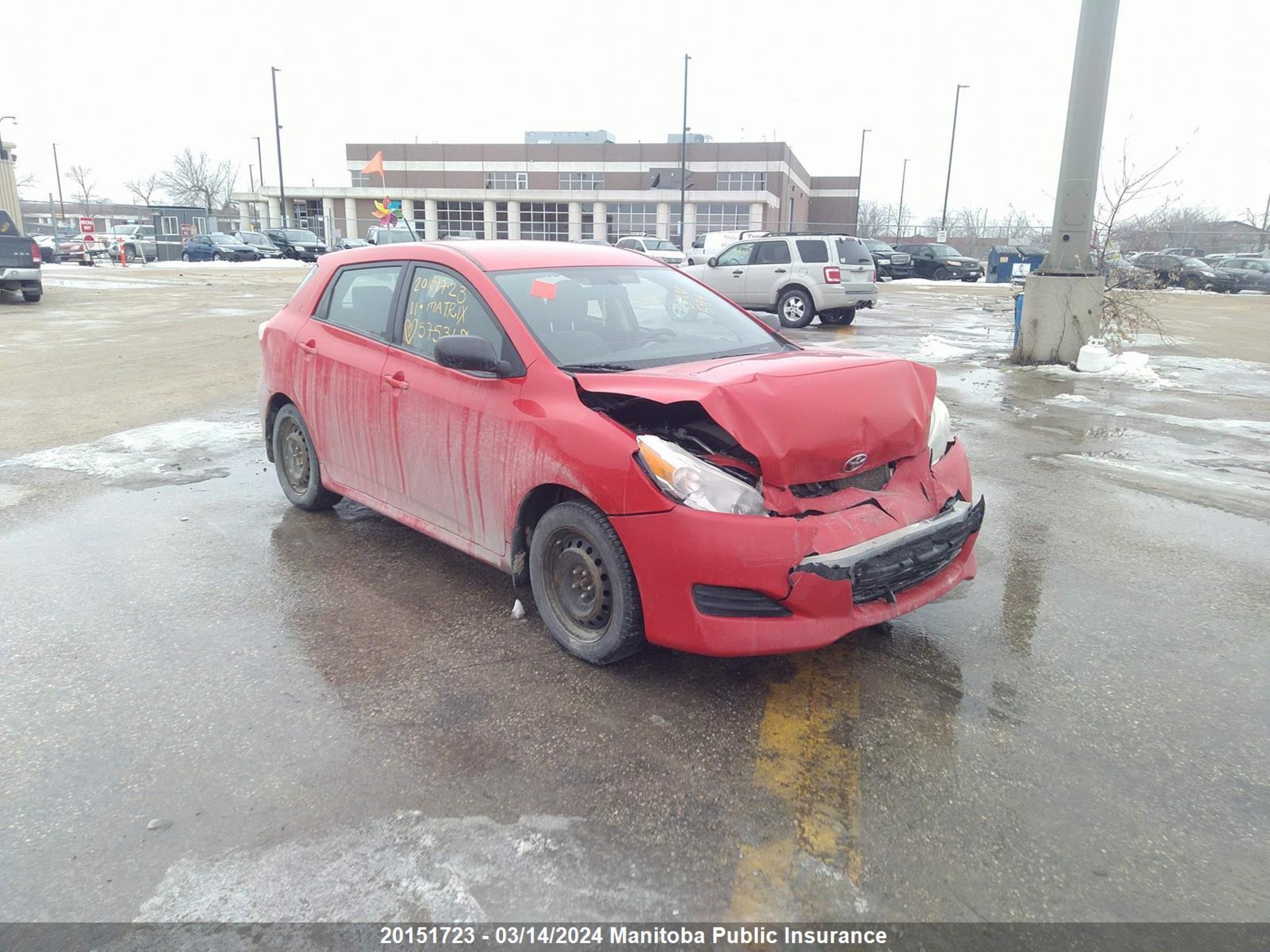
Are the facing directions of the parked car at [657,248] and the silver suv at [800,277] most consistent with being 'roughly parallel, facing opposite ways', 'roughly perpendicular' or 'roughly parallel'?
roughly parallel, facing opposite ways

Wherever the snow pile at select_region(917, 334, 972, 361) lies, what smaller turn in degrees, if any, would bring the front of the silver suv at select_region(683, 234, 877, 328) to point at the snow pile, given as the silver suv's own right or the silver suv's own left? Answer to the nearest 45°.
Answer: approximately 180°

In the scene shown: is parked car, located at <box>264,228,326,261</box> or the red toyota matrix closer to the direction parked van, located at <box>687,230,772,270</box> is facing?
the parked car

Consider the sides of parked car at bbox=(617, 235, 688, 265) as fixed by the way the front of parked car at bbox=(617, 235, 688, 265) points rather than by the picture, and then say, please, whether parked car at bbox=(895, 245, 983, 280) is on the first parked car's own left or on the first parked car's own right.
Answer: on the first parked car's own left

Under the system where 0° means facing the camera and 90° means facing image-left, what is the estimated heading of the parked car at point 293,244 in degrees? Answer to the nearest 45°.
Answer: approximately 315°

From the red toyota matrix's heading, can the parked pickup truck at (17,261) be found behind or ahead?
behind

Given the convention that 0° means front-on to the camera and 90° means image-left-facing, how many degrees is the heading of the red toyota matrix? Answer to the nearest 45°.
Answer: approximately 315°

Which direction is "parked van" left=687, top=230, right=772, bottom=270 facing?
to the viewer's left

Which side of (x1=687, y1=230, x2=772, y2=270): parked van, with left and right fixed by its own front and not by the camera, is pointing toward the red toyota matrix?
left

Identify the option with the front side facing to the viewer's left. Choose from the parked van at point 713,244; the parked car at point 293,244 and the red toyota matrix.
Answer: the parked van at point 713,244

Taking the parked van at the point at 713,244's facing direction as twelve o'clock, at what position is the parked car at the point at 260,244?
the parked car at the point at 260,244 is roughly at 1 o'clock from the parked van at the point at 713,244.

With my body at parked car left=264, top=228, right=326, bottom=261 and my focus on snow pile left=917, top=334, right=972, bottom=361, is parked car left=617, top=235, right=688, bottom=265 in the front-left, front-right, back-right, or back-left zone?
front-left

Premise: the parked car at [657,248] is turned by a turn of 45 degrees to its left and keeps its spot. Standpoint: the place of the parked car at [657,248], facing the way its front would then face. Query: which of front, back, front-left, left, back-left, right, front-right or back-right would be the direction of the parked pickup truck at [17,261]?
back-right

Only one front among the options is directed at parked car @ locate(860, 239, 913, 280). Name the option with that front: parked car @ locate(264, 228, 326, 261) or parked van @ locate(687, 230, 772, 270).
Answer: parked car @ locate(264, 228, 326, 261)

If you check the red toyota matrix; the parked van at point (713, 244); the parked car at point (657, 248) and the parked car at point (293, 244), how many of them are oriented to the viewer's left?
1

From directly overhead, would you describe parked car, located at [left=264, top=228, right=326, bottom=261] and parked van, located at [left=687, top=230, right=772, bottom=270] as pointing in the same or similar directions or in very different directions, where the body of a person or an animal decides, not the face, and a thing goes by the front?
very different directions

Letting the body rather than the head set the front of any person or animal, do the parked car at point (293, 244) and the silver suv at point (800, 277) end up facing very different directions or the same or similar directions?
very different directions

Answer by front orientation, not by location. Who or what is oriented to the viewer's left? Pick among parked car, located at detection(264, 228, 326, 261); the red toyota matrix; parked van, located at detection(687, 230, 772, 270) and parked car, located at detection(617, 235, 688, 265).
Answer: parked van, located at detection(687, 230, 772, 270)

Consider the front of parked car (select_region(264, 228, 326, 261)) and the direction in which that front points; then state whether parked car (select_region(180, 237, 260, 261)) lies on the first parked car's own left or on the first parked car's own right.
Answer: on the first parked car's own right
